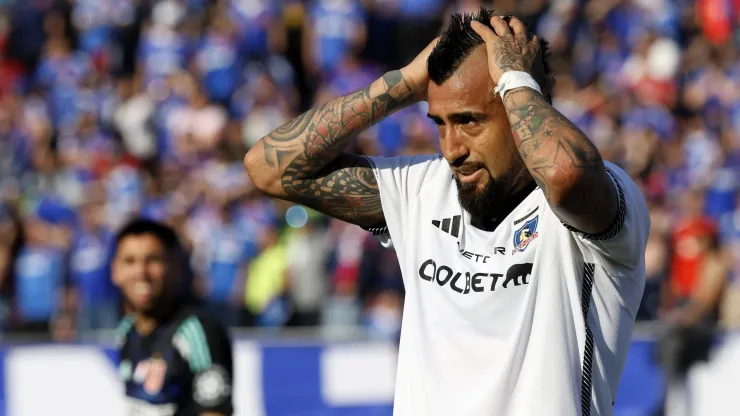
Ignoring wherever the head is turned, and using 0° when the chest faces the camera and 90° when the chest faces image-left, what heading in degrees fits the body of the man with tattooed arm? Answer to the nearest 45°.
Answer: approximately 45°

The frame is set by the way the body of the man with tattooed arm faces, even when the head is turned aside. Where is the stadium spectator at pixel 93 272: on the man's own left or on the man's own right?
on the man's own right

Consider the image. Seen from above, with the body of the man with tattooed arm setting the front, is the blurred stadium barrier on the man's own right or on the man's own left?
on the man's own right
